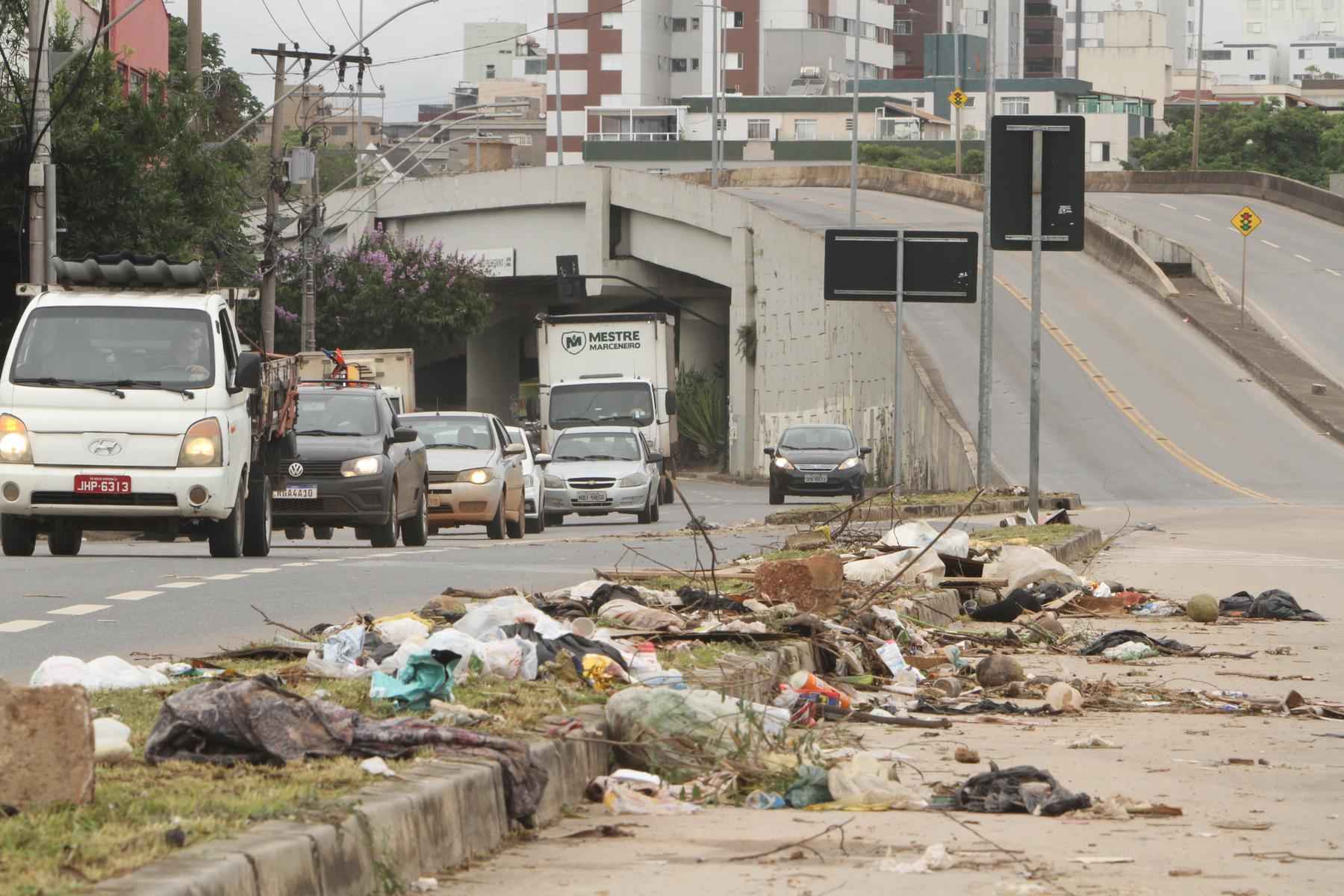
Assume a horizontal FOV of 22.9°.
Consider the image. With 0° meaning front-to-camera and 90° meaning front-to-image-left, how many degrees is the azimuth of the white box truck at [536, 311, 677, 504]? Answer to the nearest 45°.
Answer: approximately 0°

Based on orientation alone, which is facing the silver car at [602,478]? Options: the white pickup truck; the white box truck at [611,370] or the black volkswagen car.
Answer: the white box truck

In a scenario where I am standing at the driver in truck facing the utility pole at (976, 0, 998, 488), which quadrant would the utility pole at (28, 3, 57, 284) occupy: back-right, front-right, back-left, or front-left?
front-left

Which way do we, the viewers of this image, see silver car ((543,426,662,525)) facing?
facing the viewer

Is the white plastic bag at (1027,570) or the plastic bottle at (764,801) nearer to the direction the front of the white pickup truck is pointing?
the plastic bottle

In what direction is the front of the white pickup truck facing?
toward the camera

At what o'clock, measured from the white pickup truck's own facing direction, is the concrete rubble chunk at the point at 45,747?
The concrete rubble chunk is roughly at 12 o'clock from the white pickup truck.

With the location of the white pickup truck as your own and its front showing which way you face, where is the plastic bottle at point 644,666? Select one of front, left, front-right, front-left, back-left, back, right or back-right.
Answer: front

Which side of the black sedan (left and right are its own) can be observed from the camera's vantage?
front

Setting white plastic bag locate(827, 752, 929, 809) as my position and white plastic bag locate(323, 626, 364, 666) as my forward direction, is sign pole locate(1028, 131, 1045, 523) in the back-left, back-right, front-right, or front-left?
front-right

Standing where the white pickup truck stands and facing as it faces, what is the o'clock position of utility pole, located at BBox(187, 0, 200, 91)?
The utility pole is roughly at 6 o'clock from the white pickup truck.

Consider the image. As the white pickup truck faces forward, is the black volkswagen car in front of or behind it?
behind

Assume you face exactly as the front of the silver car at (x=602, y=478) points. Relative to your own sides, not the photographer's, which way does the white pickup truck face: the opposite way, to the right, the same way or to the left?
the same way

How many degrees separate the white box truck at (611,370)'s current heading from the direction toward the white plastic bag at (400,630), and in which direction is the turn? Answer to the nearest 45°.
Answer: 0° — it already faces it

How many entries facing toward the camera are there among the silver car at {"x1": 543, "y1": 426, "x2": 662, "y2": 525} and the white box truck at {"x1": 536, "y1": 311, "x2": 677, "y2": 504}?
2

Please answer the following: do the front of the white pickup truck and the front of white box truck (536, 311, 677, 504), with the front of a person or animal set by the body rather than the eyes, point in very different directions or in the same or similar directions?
same or similar directions
